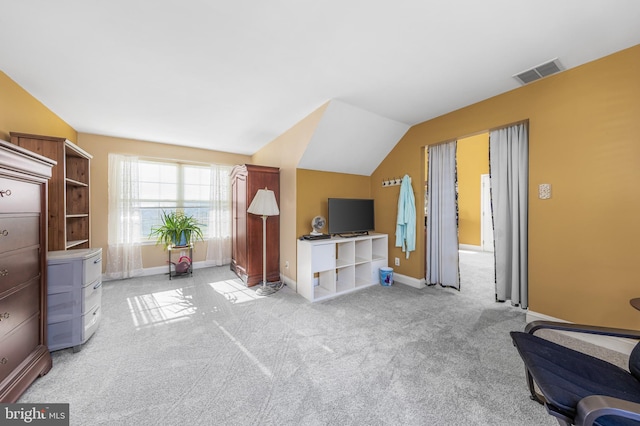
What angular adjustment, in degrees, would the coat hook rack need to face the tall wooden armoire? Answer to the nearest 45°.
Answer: approximately 45° to its right

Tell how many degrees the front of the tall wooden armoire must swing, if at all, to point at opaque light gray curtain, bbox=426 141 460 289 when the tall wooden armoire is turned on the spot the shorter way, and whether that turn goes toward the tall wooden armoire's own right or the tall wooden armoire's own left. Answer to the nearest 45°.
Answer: approximately 135° to the tall wooden armoire's own left

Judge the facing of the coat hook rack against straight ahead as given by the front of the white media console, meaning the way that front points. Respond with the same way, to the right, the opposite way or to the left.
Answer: to the right

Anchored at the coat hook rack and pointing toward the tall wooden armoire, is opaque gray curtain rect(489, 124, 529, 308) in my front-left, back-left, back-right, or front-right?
back-left

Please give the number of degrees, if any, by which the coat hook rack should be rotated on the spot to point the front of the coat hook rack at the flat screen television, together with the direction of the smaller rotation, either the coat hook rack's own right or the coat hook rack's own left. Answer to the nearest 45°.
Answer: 0° — it already faces it

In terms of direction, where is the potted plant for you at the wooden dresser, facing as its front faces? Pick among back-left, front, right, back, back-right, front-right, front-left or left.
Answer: left

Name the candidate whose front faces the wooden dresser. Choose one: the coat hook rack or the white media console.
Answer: the coat hook rack

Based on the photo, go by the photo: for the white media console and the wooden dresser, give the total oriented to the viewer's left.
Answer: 0

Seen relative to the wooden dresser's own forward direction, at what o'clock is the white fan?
The white fan is roughly at 11 o'clock from the wooden dresser.

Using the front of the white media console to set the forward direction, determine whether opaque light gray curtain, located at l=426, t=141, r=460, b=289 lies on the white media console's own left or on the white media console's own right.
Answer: on the white media console's own left

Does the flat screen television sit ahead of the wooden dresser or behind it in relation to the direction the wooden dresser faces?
ahead

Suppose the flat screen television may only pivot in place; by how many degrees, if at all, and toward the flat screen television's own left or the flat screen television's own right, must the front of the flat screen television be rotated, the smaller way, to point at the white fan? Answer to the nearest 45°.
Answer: approximately 90° to the flat screen television's own right

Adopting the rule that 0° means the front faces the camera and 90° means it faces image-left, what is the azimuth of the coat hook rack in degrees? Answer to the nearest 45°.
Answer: approximately 45°

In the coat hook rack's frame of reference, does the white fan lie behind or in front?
in front

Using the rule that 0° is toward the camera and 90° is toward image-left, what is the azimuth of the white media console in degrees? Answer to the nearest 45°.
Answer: approximately 315°
